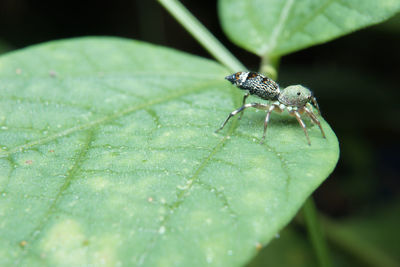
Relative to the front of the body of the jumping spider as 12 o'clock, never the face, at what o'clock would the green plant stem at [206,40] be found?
The green plant stem is roughly at 7 o'clock from the jumping spider.

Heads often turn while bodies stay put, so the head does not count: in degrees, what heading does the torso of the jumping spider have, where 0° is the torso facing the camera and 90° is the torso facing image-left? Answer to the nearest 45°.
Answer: approximately 270°

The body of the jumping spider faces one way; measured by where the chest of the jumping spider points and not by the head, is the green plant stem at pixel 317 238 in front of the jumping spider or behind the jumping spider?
in front
